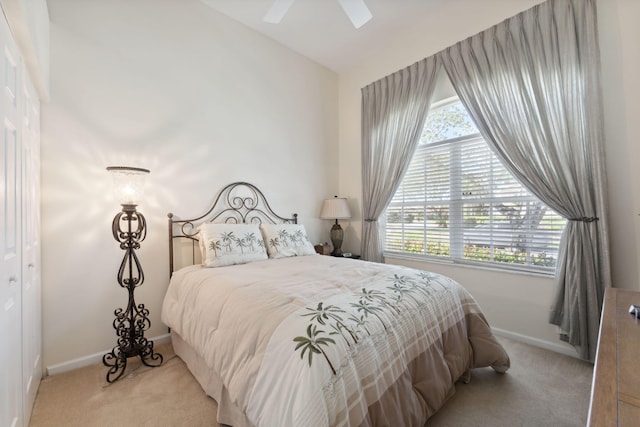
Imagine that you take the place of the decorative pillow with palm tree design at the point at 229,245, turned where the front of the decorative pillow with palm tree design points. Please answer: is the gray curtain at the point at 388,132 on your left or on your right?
on your left

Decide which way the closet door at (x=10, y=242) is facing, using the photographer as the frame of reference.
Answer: facing to the right of the viewer

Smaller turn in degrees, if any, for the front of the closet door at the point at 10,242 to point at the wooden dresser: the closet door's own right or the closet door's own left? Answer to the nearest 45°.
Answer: approximately 45° to the closet door's own right

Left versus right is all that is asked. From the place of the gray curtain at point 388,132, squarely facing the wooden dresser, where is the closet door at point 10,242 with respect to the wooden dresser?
right

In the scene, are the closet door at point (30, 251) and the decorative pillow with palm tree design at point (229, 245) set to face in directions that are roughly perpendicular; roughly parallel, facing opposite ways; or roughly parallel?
roughly perpendicular

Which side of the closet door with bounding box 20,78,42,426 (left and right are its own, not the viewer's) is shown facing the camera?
right

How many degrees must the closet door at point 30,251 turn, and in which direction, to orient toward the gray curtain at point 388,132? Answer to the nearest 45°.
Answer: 0° — it already faces it

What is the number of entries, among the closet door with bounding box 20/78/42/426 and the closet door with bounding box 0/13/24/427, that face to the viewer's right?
2

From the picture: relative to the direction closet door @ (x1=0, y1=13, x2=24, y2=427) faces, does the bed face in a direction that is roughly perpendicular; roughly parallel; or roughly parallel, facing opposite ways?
roughly perpendicular

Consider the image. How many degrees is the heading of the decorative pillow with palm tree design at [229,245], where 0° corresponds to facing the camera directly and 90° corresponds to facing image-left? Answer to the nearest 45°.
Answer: approximately 315°

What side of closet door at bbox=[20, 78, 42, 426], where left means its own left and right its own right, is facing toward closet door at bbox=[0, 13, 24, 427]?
right
